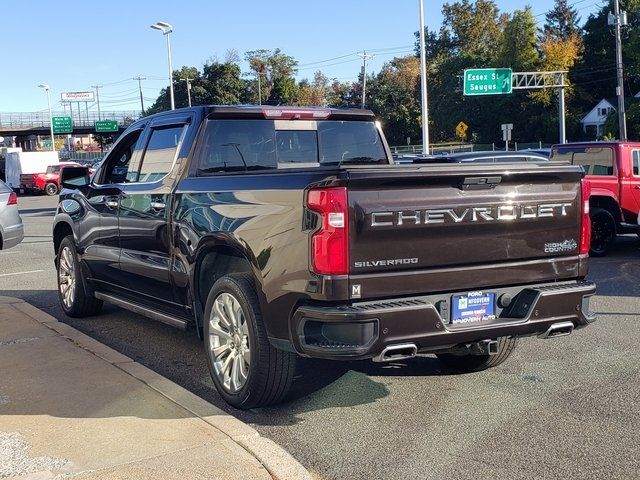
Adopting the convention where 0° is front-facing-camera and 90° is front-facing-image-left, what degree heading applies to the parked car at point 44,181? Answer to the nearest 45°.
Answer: approximately 225°

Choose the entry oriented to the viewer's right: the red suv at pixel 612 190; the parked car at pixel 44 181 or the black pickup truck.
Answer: the red suv

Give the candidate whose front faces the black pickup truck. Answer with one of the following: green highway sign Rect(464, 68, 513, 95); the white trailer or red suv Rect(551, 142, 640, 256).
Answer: the green highway sign

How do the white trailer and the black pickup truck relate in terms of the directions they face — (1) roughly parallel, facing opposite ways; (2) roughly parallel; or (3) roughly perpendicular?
roughly perpendicular

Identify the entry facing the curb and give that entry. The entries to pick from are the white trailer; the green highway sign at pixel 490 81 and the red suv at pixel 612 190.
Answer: the green highway sign

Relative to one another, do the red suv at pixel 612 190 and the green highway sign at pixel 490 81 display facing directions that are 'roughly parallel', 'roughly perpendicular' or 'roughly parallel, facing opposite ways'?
roughly perpendicular

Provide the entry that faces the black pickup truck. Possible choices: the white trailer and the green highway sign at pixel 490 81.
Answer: the green highway sign

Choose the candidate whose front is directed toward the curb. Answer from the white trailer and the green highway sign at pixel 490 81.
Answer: the green highway sign

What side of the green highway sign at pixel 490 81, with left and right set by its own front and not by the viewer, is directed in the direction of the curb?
front

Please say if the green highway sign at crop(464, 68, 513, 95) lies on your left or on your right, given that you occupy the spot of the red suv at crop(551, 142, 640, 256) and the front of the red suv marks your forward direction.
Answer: on your left

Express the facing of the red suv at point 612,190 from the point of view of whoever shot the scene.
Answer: facing to the right of the viewer

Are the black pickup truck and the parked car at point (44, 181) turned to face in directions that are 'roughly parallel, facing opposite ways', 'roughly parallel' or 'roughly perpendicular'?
roughly perpendicular

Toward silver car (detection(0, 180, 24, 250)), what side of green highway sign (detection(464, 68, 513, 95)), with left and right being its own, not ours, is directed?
front
